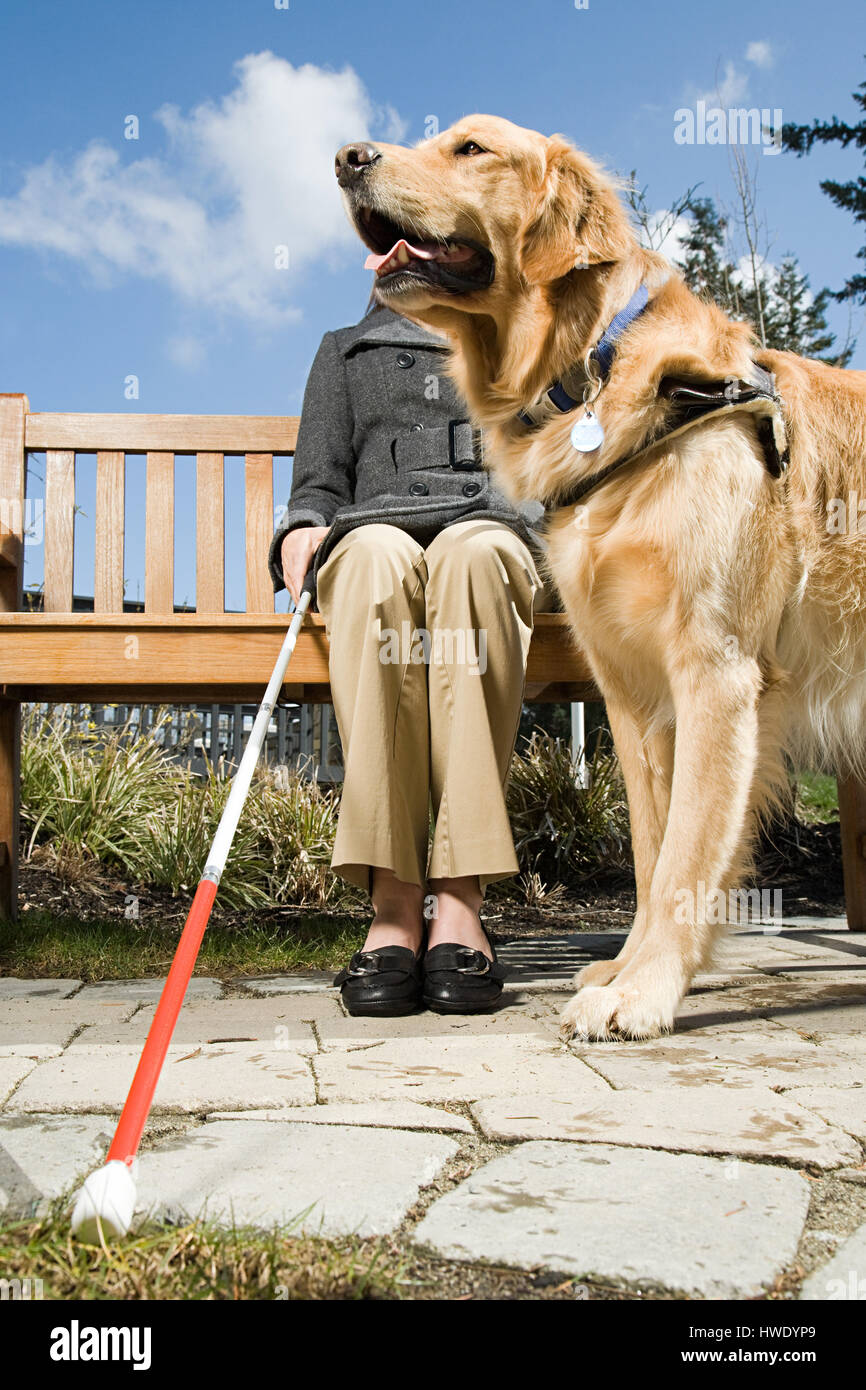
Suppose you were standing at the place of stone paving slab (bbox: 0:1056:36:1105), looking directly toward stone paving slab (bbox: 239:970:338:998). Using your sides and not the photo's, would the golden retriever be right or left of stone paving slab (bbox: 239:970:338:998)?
right

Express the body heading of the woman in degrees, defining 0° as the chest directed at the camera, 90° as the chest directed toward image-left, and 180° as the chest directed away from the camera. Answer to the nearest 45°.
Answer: approximately 0°

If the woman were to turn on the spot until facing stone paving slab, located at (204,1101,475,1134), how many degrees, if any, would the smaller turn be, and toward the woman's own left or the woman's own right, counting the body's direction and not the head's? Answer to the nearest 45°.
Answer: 0° — they already face it

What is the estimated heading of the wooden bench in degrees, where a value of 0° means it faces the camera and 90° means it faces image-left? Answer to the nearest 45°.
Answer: approximately 0°

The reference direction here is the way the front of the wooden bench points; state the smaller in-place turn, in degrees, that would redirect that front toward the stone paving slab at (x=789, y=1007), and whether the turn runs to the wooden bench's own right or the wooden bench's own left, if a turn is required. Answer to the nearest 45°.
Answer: approximately 45° to the wooden bench's own left
